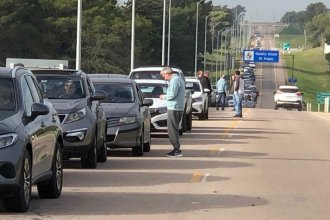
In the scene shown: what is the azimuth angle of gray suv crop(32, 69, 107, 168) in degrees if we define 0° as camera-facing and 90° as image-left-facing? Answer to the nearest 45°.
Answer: approximately 0°

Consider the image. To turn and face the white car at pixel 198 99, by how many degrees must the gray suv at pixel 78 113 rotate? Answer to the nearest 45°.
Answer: approximately 180°

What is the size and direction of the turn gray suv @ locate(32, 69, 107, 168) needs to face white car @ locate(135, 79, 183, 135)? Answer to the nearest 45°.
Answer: approximately 180°

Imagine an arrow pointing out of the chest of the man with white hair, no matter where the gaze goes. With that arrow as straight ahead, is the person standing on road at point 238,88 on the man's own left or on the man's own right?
on the man's own right

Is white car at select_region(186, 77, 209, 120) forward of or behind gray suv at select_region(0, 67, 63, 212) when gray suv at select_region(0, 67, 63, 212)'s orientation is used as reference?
behind

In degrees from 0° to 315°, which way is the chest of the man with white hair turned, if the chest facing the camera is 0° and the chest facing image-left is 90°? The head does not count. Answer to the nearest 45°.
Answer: approximately 90°

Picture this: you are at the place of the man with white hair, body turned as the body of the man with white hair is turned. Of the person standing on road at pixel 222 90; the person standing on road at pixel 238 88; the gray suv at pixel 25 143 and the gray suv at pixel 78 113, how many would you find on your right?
2
